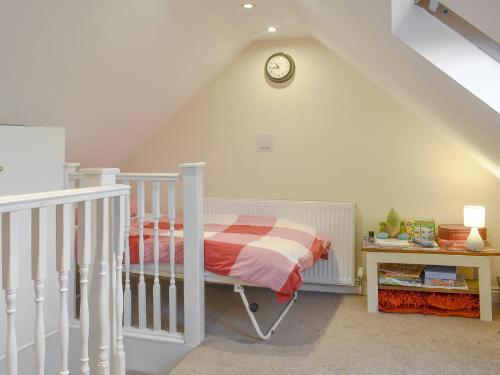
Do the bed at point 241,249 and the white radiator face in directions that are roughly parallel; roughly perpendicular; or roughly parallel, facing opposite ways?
roughly perpendicular

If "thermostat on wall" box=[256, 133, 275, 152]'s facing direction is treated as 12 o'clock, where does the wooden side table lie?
The wooden side table is roughly at 10 o'clock from the thermostat on wall.

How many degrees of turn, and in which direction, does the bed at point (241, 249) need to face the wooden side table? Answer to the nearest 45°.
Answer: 0° — it already faces it

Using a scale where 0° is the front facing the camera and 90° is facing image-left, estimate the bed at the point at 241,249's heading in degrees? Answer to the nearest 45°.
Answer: approximately 270°

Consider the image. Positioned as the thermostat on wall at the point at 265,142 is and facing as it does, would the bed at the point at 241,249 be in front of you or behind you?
in front

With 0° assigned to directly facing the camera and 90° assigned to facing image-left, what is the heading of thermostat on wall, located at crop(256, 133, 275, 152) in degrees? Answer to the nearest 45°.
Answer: approximately 0°

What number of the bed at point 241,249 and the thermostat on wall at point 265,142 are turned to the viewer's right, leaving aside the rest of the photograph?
1

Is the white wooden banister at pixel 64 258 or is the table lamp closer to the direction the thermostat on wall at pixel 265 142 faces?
the white wooden banister

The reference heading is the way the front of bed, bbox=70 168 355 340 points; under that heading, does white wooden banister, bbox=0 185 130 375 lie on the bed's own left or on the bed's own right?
on the bed's own right

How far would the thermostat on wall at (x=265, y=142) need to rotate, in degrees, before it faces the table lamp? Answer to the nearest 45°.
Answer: approximately 45° to its left
